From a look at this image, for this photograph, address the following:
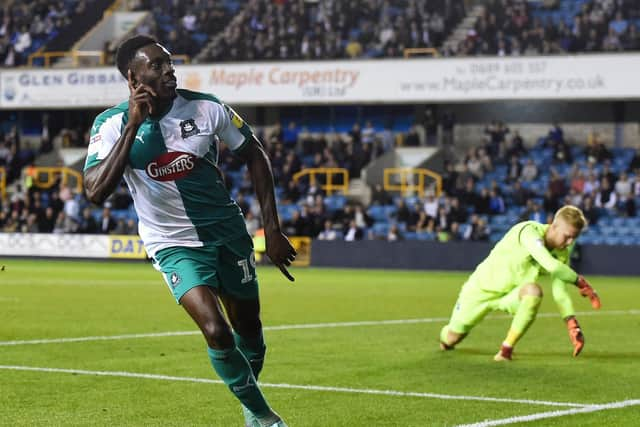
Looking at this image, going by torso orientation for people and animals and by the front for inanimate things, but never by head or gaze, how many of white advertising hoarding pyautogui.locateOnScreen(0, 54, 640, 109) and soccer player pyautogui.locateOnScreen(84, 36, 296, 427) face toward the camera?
2

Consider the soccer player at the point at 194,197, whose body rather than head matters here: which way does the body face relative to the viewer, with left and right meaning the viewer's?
facing the viewer

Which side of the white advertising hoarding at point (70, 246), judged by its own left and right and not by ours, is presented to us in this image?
front

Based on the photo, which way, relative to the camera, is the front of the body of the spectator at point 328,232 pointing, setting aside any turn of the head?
toward the camera

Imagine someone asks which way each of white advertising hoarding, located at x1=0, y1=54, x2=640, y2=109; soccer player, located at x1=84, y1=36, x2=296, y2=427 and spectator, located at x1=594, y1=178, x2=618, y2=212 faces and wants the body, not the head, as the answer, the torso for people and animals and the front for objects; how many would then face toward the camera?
3

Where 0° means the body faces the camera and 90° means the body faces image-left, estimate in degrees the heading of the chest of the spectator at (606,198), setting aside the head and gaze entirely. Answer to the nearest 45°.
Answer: approximately 0°

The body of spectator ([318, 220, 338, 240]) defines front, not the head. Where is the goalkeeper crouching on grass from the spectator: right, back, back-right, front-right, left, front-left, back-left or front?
front

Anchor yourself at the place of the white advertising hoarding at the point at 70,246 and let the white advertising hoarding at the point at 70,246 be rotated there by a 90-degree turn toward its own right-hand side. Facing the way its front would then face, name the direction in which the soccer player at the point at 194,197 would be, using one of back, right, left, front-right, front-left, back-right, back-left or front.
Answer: left

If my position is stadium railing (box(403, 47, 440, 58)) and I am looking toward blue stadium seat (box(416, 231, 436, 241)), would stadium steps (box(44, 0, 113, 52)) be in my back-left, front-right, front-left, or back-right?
back-right

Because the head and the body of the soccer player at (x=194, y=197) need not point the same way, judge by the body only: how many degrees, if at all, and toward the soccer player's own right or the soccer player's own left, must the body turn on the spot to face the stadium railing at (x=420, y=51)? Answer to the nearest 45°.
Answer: approximately 180°
